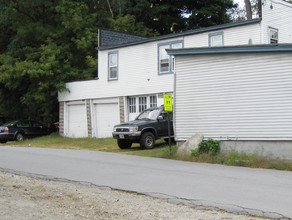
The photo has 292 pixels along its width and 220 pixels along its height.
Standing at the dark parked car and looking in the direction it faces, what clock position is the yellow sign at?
The yellow sign is roughly at 4 o'clock from the dark parked car.

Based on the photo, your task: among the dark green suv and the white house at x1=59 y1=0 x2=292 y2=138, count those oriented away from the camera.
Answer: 0

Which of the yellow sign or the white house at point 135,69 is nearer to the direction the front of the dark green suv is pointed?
the yellow sign

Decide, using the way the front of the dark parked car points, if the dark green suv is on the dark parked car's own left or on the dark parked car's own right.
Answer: on the dark parked car's own right

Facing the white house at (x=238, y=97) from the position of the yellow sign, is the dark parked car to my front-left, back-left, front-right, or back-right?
back-left

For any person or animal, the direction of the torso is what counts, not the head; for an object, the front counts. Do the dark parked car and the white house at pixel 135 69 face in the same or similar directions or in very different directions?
very different directions

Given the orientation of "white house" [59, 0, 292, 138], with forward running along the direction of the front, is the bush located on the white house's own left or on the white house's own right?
on the white house's own left

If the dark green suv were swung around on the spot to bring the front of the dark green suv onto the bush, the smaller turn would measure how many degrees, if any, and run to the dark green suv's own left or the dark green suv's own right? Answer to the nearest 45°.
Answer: approximately 90° to the dark green suv's own left
